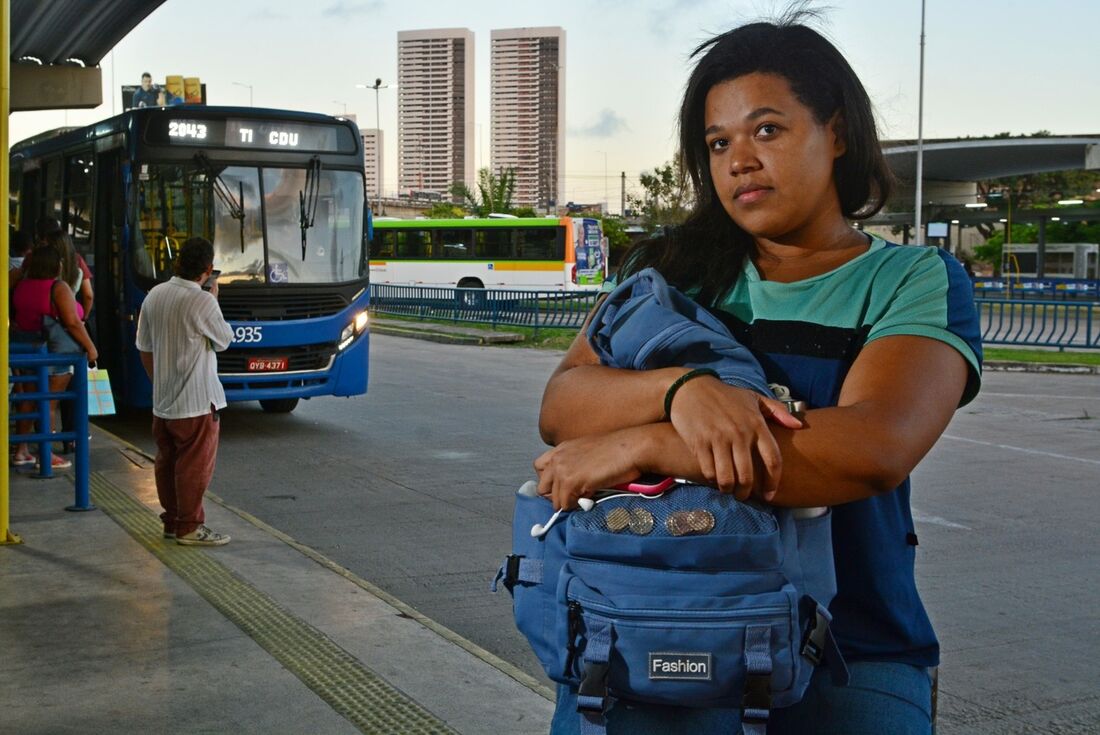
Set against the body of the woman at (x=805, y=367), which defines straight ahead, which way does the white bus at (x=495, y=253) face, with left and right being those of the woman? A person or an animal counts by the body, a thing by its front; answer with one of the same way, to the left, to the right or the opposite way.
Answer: to the right

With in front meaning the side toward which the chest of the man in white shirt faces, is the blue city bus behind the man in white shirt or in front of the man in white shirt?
in front

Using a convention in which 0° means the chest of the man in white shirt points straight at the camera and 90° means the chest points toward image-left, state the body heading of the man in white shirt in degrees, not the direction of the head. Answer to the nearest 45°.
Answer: approximately 225°

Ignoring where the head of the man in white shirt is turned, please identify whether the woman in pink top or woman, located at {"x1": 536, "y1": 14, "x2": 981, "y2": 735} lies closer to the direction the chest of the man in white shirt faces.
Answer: the woman in pink top

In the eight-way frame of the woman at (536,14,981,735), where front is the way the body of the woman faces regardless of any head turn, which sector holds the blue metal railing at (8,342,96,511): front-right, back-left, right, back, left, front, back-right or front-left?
right

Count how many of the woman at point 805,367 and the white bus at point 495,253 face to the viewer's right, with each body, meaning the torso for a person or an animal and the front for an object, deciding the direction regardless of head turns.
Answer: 0

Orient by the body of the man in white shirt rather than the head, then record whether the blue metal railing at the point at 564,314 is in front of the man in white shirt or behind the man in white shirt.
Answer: in front

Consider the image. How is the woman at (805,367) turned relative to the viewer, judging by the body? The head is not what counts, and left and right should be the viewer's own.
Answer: facing the viewer and to the left of the viewer

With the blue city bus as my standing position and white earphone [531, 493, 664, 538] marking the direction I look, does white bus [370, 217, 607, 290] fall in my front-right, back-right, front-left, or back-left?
back-left

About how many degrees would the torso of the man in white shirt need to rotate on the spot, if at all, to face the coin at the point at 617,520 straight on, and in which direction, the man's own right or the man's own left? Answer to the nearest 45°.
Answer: approximately 135° to the man's own right

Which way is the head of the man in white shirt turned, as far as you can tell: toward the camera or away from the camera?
away from the camera

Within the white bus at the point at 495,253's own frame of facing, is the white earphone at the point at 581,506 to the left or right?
on its left

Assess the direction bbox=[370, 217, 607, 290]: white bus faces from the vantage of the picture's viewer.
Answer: facing away from the viewer and to the left of the viewer
